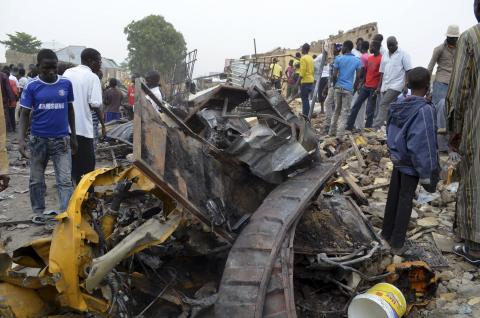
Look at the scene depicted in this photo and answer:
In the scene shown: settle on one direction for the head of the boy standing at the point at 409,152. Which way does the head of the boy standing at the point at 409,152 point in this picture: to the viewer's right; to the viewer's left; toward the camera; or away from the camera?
away from the camera

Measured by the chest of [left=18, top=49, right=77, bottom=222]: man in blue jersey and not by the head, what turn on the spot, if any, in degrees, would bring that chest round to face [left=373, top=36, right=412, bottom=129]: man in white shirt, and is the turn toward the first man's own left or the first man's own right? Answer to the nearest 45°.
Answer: approximately 90° to the first man's own left

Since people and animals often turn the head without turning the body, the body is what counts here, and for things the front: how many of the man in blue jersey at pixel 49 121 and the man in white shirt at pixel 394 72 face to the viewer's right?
0

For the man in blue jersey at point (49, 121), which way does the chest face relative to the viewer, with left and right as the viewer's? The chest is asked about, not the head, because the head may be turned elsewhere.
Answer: facing the viewer

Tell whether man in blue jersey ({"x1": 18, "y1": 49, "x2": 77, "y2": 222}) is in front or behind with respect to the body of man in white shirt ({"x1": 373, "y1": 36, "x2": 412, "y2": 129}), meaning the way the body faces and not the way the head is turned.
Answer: in front

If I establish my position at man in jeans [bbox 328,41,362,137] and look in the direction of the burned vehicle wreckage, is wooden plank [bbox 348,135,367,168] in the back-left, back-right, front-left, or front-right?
front-left

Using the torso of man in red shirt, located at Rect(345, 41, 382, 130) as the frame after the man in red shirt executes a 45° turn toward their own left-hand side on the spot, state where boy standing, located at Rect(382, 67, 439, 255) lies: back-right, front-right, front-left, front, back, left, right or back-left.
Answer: front

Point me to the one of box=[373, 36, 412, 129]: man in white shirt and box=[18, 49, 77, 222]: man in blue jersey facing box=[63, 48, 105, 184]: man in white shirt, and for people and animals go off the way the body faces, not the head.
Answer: box=[373, 36, 412, 129]: man in white shirt

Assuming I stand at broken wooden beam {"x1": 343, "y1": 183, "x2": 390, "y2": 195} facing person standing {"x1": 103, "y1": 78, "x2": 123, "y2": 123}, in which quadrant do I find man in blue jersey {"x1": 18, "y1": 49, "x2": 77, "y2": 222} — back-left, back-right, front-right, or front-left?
front-left

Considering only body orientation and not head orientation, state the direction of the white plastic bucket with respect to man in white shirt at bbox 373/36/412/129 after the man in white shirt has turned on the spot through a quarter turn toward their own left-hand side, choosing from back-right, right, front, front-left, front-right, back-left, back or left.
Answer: front-right

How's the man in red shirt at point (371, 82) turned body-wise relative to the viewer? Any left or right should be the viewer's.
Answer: facing the viewer and to the left of the viewer

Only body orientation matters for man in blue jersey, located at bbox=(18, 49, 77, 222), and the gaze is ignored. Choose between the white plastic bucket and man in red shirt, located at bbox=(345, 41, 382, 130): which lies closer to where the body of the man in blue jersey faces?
the white plastic bucket
